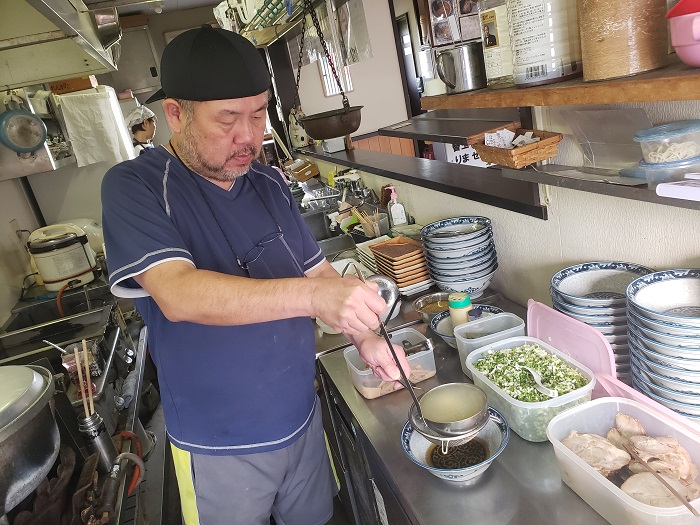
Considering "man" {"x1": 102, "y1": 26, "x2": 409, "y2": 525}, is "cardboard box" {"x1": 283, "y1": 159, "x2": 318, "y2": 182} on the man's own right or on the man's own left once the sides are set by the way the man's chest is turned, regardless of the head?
on the man's own left

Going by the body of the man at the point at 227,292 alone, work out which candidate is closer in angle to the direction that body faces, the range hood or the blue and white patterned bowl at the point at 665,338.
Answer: the blue and white patterned bowl

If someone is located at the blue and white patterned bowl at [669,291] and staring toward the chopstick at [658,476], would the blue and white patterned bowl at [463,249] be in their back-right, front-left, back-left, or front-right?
back-right

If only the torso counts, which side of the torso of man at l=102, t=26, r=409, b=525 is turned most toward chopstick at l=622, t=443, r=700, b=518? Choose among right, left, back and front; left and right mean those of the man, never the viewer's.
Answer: front

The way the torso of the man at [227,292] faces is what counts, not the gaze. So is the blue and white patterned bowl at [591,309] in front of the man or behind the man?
in front

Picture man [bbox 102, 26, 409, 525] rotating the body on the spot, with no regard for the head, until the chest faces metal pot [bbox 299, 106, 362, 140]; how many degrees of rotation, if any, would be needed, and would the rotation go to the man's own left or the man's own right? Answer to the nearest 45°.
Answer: approximately 90° to the man's own left

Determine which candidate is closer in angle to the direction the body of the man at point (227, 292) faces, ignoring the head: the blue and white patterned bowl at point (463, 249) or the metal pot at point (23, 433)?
the blue and white patterned bowl

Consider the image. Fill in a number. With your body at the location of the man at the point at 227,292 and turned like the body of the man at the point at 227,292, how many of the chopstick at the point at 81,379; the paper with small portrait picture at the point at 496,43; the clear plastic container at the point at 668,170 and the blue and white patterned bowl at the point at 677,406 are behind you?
1

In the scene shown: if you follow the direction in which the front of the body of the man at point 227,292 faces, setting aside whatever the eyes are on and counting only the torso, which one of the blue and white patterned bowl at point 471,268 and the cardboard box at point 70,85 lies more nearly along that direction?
the blue and white patterned bowl

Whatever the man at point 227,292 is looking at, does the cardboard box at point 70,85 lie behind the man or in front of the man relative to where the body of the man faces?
behind

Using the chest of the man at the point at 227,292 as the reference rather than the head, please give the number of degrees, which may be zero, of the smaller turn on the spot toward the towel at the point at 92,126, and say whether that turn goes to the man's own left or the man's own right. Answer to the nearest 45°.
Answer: approximately 135° to the man's own left

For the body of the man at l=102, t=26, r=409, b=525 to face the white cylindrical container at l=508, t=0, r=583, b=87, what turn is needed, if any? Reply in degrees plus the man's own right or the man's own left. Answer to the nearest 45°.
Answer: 0° — they already face it

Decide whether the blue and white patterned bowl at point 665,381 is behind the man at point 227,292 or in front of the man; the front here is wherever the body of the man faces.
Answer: in front

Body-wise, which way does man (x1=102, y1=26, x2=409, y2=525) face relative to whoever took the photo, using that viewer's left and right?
facing the viewer and to the right of the viewer

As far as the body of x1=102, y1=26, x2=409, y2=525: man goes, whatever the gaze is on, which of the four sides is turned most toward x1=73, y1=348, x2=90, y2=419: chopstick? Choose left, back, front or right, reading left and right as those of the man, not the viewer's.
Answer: back

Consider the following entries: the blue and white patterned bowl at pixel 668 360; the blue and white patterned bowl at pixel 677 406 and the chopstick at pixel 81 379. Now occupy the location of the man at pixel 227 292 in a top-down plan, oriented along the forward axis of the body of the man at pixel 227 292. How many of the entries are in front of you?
2

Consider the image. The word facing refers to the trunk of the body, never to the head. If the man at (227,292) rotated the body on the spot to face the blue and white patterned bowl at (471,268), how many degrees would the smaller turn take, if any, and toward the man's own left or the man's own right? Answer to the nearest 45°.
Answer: approximately 45° to the man's own left
